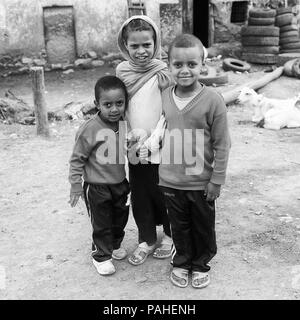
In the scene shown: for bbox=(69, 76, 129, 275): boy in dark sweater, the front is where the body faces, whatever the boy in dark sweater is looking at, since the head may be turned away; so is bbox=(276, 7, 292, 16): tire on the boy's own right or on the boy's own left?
on the boy's own left

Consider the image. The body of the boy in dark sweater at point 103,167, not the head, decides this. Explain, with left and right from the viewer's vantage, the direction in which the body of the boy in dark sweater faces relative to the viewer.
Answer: facing the viewer and to the right of the viewer

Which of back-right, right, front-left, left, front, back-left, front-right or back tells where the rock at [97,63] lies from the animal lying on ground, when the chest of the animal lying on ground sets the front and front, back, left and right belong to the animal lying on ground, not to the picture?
front-right

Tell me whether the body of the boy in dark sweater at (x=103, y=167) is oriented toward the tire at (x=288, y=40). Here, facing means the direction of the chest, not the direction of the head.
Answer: no

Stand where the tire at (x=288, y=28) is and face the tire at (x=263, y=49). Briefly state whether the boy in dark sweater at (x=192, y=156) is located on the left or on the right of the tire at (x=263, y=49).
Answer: left

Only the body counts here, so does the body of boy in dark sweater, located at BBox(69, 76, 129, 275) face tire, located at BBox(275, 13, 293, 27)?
no

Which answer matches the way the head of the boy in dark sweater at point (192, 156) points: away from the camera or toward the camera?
toward the camera

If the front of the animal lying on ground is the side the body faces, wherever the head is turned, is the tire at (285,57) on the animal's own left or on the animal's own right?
on the animal's own right

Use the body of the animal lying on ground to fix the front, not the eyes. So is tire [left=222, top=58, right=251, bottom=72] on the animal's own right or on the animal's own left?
on the animal's own right

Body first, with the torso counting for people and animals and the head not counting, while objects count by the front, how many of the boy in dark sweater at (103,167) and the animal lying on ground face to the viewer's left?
1

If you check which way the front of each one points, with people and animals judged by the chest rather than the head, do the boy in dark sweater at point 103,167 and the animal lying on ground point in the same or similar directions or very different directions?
very different directions

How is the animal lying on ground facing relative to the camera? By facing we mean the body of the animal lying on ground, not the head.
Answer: to the viewer's left

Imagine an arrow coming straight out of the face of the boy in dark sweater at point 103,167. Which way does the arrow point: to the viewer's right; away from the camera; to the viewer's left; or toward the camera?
toward the camera

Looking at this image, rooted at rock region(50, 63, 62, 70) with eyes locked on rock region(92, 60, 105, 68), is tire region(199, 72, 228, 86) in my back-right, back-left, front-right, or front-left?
front-right

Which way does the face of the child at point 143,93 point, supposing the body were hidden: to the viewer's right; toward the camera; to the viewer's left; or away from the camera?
toward the camera

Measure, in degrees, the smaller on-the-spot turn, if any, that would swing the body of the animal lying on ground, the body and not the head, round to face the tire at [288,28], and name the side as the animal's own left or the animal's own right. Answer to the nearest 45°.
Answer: approximately 90° to the animal's own right

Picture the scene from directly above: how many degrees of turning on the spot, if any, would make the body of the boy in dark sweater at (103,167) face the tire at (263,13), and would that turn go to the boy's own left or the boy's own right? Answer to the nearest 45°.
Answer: approximately 90° to the boy's own left

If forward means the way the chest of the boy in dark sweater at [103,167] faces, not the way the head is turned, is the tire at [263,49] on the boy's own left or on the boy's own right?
on the boy's own left
